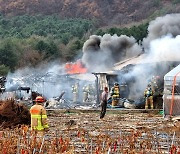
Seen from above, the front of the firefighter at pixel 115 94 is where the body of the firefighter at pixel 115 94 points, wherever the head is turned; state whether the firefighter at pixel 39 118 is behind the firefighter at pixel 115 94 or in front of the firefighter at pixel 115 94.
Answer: behind

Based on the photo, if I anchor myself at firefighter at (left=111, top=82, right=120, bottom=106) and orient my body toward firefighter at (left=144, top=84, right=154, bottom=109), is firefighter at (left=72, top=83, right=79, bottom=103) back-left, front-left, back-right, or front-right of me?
back-left
